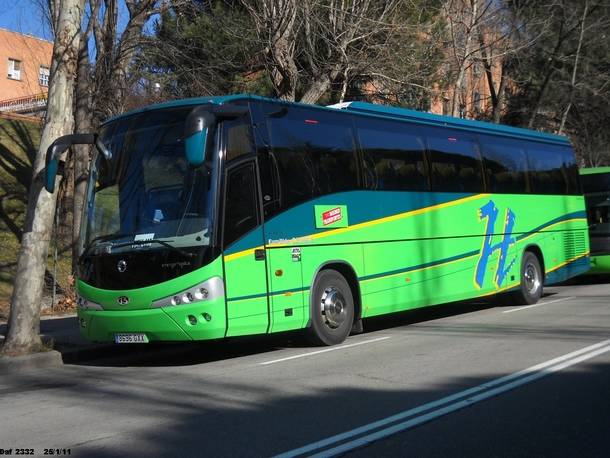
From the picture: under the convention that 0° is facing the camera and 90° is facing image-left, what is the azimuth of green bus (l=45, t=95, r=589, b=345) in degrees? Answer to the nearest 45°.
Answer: approximately 45°

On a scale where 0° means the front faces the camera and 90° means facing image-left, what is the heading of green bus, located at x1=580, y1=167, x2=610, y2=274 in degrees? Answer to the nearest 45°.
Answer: approximately 45°

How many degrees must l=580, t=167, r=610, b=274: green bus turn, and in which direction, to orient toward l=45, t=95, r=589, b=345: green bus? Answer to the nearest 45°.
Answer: approximately 45° to its left

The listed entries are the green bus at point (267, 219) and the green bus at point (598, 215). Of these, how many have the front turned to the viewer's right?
0

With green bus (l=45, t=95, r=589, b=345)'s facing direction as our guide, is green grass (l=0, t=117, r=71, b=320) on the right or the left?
on its right

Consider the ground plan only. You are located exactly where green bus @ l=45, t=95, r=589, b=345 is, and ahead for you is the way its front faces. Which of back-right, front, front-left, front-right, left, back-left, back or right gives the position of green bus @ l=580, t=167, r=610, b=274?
back

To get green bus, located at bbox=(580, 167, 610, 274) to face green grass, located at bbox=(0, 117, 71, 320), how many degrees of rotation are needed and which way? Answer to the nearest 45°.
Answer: approximately 45° to its right
